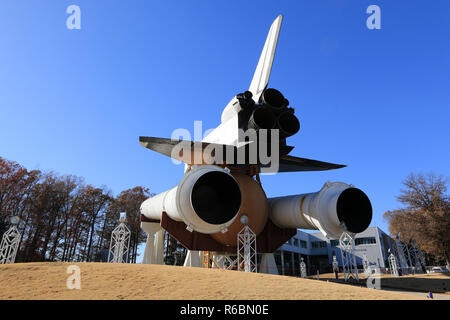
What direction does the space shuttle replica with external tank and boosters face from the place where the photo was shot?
facing away from the viewer and to the left of the viewer

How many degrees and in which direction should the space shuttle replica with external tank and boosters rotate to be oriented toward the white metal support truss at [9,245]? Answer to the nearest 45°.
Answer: approximately 45° to its left

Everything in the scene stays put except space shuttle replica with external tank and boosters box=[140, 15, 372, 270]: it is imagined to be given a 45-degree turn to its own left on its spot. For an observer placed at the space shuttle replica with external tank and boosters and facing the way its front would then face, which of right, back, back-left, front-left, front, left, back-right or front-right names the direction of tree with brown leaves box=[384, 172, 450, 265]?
back-right

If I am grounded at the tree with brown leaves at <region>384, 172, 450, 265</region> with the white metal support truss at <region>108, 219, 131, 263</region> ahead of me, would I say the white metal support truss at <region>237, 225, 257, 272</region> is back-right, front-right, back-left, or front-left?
front-left
